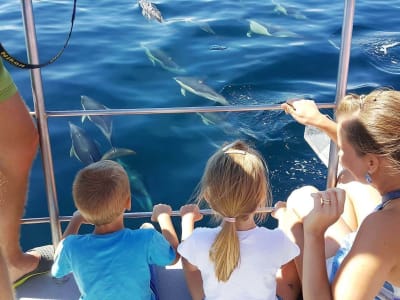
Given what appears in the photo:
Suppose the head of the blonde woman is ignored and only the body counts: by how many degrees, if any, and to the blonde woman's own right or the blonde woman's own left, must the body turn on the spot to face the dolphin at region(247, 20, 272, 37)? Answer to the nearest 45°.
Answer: approximately 45° to the blonde woman's own right

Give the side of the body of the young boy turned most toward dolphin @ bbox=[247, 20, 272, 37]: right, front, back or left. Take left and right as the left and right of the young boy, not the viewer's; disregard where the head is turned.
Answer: front

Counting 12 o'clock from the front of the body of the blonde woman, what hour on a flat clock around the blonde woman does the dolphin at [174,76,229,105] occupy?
The dolphin is roughly at 1 o'clock from the blonde woman.

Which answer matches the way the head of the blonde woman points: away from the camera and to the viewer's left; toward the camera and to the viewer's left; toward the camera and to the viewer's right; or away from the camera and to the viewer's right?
away from the camera and to the viewer's left

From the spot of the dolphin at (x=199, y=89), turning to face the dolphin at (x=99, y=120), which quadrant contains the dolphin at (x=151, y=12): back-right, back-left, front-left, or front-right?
back-right

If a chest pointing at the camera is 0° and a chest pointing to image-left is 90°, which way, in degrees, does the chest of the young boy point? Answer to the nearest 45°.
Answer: approximately 180°

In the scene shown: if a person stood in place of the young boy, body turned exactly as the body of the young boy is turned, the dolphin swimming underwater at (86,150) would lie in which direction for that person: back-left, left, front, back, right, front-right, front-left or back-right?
front

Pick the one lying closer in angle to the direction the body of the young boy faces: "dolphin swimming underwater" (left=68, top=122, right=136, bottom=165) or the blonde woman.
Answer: the dolphin swimming underwater

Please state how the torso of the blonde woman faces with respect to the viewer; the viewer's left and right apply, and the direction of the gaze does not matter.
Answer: facing away from the viewer and to the left of the viewer

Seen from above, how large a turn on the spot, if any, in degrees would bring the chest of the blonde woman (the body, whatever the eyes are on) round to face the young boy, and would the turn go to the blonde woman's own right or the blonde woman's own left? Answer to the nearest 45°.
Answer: approximately 45° to the blonde woman's own left

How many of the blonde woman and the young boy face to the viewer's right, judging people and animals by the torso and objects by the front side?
0

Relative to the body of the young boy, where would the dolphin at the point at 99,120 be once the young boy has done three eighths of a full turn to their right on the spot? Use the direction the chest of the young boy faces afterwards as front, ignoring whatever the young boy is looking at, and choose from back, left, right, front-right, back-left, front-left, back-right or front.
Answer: back-left

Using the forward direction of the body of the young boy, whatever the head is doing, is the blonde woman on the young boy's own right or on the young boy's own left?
on the young boy's own right

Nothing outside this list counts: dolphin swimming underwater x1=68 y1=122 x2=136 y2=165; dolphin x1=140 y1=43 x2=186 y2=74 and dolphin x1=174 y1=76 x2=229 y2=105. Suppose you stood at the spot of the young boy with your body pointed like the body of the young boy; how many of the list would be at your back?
0

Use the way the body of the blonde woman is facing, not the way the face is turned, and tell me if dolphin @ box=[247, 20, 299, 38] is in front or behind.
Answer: in front
